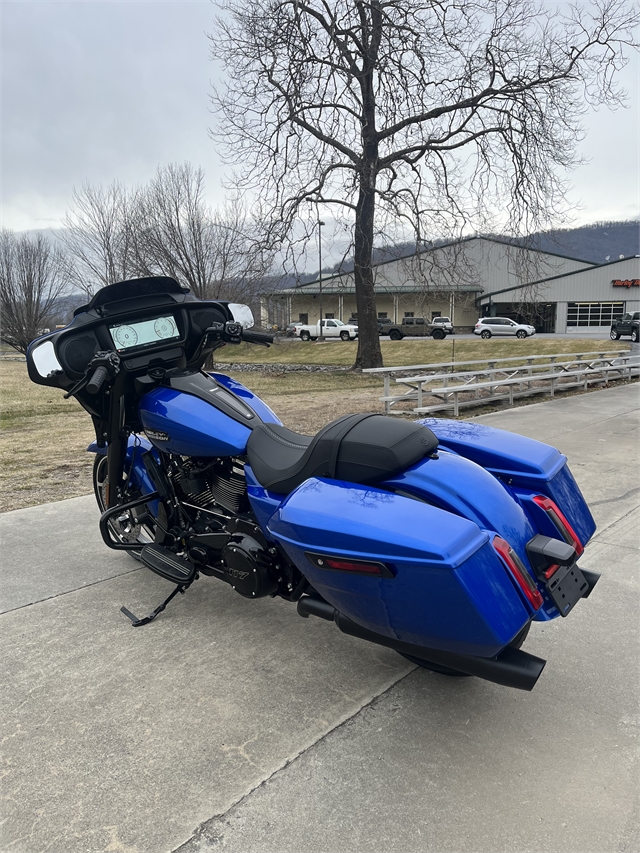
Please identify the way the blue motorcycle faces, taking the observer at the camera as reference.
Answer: facing away from the viewer and to the left of the viewer

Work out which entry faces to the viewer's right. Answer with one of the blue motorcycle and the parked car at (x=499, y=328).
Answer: the parked car

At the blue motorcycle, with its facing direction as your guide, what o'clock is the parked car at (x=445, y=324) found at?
The parked car is roughly at 2 o'clock from the blue motorcycle.

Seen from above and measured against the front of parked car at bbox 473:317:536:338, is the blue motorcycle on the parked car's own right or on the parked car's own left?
on the parked car's own right

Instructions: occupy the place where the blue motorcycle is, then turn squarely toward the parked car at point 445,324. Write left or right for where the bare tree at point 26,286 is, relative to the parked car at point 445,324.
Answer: left

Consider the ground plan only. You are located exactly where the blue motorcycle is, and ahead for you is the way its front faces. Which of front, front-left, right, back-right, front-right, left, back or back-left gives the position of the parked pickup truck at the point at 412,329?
front-right

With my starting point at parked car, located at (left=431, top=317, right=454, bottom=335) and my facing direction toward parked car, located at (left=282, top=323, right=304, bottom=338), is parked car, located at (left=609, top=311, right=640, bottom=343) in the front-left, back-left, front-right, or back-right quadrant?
back-left

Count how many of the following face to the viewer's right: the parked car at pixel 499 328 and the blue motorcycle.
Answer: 1
